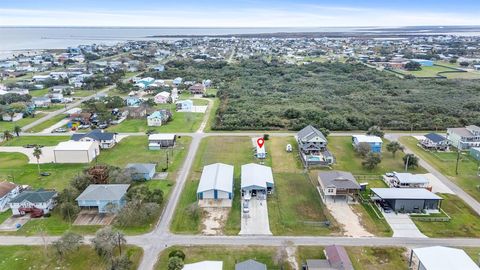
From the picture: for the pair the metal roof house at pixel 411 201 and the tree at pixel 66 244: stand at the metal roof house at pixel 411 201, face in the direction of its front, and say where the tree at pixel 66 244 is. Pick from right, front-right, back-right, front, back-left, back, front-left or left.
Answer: front-right

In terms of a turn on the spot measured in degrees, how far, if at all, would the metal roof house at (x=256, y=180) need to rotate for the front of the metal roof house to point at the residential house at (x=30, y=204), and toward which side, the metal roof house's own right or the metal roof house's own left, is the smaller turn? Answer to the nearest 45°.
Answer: approximately 90° to the metal roof house's own right

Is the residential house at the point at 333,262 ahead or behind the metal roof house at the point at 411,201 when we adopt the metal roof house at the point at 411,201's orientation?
ahead

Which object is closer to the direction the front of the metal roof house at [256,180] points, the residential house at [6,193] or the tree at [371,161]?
the residential house

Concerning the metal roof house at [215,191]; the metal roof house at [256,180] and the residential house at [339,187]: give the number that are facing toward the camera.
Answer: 3

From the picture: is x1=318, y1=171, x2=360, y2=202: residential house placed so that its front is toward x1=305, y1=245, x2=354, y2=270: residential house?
yes

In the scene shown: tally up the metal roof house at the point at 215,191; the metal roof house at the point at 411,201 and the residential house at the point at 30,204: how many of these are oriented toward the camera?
3

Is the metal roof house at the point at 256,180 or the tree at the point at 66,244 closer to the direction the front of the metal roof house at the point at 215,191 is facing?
the tree

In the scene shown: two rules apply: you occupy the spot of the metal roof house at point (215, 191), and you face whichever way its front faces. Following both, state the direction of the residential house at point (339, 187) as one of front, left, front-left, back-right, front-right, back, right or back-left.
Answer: left
